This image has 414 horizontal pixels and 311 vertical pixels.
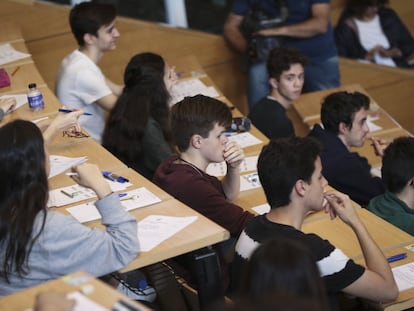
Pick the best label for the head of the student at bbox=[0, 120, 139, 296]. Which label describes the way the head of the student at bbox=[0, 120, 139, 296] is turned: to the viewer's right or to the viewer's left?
to the viewer's right

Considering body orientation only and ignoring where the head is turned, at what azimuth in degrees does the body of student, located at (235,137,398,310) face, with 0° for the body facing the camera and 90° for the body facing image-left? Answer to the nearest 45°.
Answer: approximately 225°

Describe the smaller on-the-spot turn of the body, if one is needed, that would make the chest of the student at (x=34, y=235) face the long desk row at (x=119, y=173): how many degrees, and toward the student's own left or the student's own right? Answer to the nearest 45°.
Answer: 0° — they already face it

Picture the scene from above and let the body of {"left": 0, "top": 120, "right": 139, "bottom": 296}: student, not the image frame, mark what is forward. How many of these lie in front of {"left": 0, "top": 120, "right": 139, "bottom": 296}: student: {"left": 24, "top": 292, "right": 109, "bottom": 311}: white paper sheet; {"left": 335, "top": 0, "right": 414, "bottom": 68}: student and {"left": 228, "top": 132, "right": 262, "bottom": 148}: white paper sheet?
2
